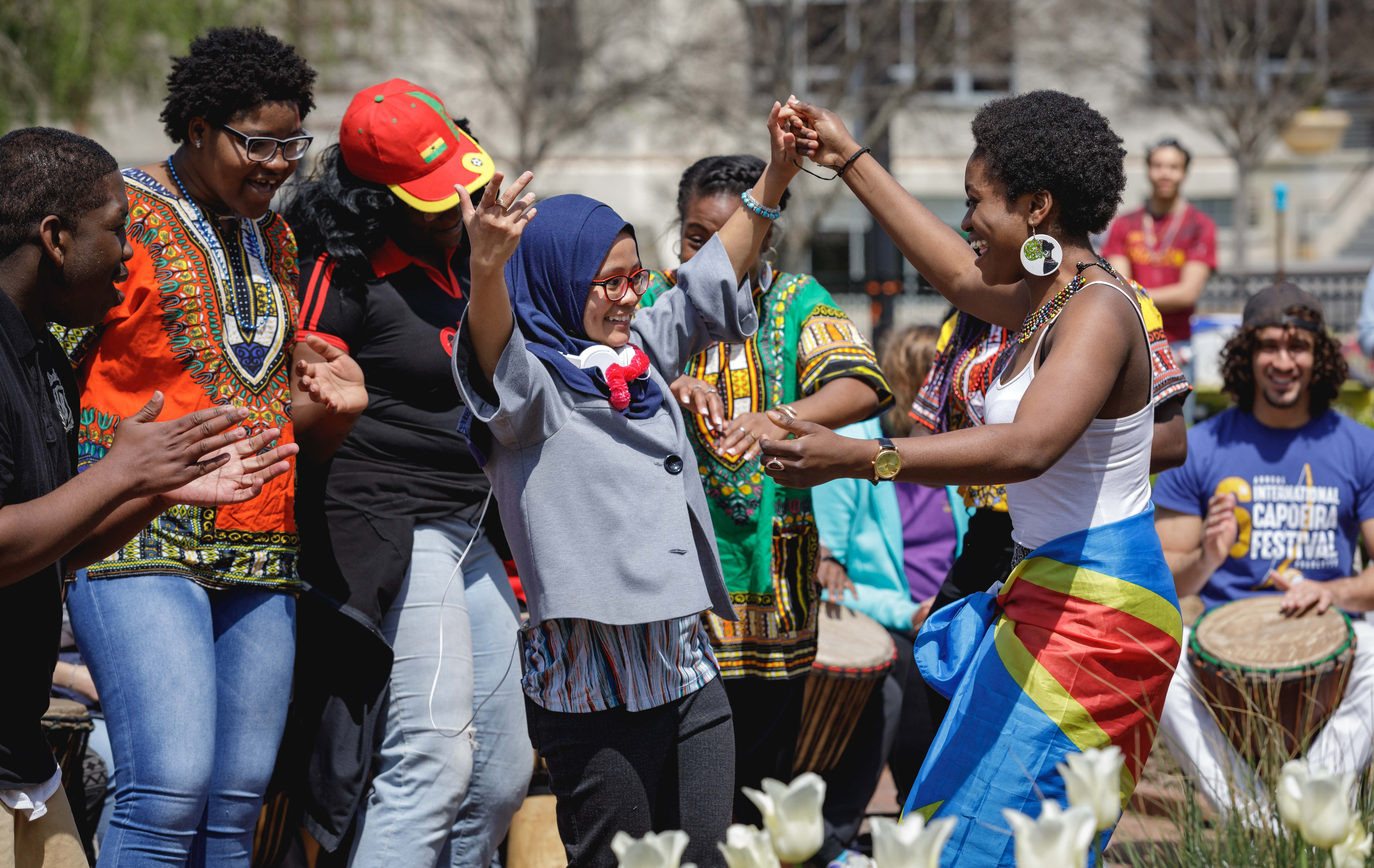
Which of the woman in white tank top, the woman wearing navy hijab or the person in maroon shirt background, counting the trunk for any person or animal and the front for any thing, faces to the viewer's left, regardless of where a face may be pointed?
the woman in white tank top

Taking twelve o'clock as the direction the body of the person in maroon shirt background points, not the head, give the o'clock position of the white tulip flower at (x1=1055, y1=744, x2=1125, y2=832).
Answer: The white tulip flower is roughly at 12 o'clock from the person in maroon shirt background.

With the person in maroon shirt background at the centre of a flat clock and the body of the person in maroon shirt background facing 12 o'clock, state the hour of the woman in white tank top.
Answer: The woman in white tank top is roughly at 12 o'clock from the person in maroon shirt background.

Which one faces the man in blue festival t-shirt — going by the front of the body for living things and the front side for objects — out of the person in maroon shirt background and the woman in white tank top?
the person in maroon shirt background

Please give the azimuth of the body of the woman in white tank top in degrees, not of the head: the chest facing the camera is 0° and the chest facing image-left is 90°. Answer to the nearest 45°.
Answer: approximately 90°

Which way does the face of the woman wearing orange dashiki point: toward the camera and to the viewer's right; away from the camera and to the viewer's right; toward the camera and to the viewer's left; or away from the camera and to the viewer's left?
toward the camera and to the viewer's right

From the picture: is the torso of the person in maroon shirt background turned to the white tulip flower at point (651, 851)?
yes

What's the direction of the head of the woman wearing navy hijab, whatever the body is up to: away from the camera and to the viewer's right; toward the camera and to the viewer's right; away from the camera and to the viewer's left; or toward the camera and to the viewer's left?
toward the camera and to the viewer's right

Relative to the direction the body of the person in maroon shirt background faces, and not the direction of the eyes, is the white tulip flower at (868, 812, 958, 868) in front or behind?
in front

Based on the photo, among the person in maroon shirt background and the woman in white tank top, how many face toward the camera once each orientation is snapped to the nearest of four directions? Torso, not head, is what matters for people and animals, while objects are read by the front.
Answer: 1

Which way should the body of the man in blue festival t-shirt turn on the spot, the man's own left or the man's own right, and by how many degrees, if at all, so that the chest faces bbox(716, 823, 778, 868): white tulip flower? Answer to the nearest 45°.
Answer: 0° — they already face it

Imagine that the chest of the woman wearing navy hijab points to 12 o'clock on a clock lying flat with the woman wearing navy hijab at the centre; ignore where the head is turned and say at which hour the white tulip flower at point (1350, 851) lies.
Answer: The white tulip flower is roughly at 12 o'clock from the woman wearing navy hijab.

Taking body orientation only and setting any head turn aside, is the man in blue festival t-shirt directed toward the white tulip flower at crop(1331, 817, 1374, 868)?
yes
